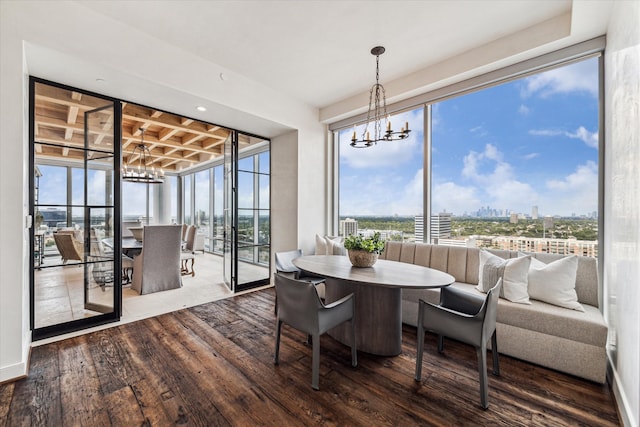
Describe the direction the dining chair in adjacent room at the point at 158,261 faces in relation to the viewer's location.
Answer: facing away from the viewer and to the left of the viewer

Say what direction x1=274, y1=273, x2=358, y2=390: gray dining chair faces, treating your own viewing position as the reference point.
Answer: facing away from the viewer and to the right of the viewer

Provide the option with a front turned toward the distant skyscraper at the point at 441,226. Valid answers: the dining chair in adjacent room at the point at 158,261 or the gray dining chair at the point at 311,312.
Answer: the gray dining chair

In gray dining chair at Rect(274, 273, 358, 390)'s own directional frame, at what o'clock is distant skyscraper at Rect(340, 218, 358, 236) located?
The distant skyscraper is roughly at 11 o'clock from the gray dining chair.

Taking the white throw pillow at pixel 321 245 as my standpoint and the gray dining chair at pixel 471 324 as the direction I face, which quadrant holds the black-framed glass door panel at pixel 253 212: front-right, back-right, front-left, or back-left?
back-right

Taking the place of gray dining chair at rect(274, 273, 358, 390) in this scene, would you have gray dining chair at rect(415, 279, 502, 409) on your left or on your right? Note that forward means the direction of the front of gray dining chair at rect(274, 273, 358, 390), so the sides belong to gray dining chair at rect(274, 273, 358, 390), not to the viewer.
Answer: on your right

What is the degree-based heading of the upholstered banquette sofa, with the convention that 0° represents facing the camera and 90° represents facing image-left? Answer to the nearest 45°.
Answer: approximately 45°

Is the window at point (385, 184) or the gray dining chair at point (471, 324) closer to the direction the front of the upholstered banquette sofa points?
the gray dining chair
